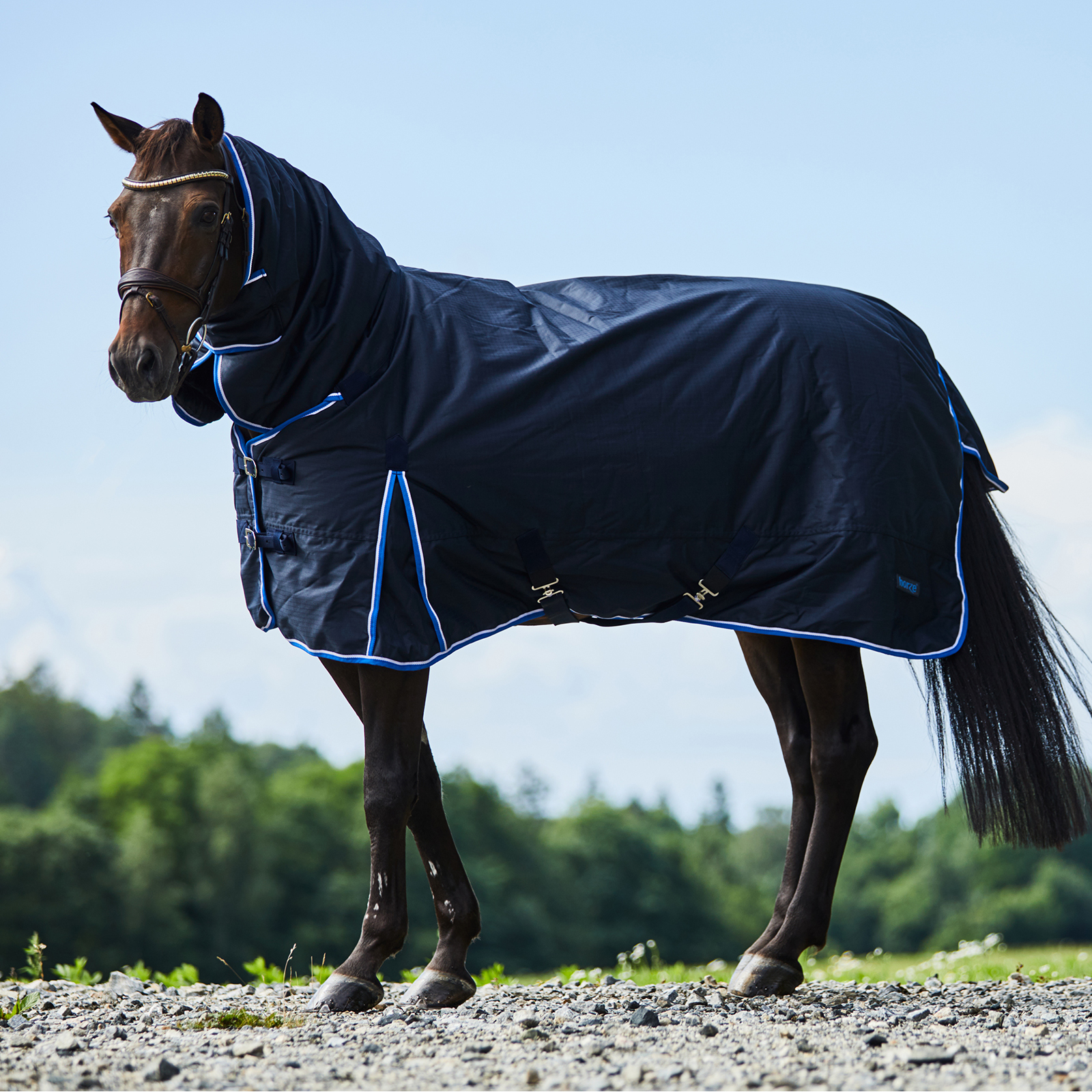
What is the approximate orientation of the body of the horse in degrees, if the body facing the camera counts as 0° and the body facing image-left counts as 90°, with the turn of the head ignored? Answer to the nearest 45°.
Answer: approximately 90°

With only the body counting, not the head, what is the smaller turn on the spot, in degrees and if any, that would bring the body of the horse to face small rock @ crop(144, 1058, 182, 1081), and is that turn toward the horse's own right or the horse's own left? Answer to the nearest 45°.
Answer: approximately 45° to the horse's own left

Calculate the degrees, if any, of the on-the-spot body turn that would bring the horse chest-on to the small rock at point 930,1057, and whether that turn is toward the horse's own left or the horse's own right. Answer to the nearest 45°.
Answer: approximately 135° to the horse's own left
